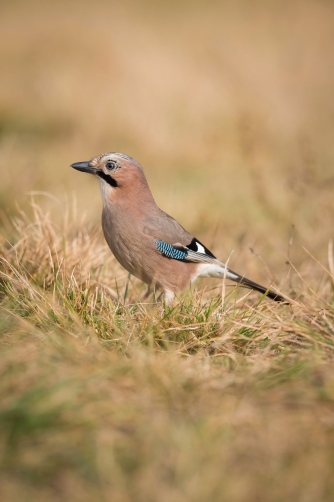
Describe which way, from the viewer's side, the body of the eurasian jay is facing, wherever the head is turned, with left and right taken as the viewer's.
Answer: facing to the left of the viewer
